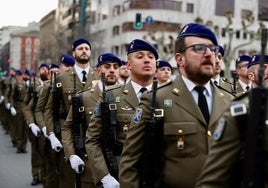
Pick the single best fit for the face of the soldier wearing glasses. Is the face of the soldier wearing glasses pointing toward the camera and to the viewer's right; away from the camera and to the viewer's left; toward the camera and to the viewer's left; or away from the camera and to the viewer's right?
toward the camera and to the viewer's right

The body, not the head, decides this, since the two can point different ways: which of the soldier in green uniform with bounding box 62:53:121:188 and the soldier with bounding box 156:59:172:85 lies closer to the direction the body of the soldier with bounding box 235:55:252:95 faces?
the soldier in green uniform

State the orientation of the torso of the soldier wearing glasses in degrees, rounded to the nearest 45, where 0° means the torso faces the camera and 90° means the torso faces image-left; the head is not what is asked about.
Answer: approximately 315°

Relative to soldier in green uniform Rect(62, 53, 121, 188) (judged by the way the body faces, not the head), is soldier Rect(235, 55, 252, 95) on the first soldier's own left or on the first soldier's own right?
on the first soldier's own left

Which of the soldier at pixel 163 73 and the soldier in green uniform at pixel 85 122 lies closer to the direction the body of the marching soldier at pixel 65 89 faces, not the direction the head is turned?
the soldier in green uniform

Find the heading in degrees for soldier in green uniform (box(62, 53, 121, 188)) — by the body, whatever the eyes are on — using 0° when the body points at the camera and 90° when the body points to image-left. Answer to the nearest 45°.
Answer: approximately 315°

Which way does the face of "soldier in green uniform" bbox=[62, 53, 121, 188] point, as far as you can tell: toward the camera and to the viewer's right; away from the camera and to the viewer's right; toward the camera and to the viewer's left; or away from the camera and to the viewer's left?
toward the camera and to the viewer's right

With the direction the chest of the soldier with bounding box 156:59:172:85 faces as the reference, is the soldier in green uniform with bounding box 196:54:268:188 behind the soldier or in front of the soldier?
in front
